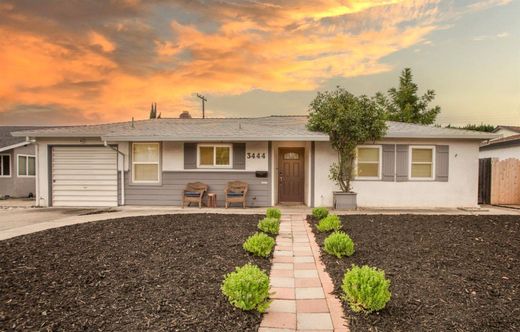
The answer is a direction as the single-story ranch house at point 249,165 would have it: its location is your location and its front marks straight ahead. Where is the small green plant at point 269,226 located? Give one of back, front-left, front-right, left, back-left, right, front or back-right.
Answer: front

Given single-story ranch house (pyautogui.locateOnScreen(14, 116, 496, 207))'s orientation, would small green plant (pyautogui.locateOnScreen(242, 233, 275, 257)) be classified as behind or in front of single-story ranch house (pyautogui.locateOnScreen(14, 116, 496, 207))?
in front

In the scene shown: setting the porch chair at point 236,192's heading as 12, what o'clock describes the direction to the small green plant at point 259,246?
The small green plant is roughly at 12 o'clock from the porch chair.

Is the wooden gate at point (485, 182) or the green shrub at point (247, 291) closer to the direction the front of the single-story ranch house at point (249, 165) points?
the green shrub

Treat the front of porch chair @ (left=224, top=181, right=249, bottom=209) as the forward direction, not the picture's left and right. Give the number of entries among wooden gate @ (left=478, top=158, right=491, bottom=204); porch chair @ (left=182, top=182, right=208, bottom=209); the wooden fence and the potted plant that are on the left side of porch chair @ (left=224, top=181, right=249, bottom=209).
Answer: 3

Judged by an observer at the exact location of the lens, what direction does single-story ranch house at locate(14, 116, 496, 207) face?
facing the viewer

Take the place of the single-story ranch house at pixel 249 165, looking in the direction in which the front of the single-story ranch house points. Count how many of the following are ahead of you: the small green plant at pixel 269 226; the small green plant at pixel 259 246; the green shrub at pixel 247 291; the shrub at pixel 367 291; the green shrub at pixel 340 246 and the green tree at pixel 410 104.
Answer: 5

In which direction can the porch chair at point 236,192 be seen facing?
toward the camera

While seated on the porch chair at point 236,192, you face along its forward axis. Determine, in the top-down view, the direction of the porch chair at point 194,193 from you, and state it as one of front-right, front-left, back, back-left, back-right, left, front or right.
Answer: right

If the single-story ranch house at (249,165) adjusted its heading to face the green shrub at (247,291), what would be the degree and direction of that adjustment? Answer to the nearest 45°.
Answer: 0° — it already faces it

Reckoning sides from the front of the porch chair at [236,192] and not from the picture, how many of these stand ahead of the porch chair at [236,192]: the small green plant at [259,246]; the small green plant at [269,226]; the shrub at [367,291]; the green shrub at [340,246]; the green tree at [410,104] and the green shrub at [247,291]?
5

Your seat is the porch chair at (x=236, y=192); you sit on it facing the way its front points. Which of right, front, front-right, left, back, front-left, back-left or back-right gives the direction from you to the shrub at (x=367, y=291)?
front

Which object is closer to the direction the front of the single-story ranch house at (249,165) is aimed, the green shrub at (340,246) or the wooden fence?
the green shrub

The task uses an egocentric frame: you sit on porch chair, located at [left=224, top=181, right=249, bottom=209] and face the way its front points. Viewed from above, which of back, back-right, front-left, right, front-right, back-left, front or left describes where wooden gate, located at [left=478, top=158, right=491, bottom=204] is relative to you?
left

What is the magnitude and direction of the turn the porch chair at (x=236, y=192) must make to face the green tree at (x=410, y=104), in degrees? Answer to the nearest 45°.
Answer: approximately 135° to its left

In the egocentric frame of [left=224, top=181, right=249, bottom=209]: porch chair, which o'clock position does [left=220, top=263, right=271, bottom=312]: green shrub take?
The green shrub is roughly at 12 o'clock from the porch chair.

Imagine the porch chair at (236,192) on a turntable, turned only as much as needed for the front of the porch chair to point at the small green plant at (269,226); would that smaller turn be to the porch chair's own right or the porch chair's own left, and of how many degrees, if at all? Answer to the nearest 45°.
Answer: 0° — it already faces it

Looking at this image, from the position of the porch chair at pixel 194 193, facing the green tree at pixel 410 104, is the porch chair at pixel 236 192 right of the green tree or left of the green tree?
right

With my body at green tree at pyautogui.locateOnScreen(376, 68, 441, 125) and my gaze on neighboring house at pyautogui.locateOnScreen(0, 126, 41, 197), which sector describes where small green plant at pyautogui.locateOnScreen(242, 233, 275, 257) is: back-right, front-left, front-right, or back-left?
front-left

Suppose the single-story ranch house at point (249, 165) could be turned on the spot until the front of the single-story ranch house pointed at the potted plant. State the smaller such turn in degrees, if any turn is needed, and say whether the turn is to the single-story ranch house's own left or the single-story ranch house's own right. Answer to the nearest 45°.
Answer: approximately 90° to the single-story ranch house's own left

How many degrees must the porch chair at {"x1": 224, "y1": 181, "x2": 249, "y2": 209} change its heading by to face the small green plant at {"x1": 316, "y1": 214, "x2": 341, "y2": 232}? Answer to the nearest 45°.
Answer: approximately 45° to its left

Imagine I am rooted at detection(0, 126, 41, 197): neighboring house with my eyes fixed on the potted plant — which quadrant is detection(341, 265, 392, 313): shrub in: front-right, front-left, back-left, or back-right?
front-right

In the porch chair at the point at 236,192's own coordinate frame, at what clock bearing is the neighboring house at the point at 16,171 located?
The neighboring house is roughly at 4 o'clock from the porch chair.
